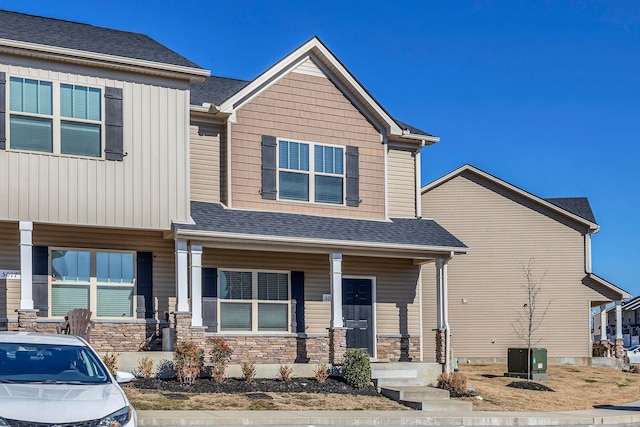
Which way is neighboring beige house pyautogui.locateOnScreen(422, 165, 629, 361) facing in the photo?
to the viewer's right

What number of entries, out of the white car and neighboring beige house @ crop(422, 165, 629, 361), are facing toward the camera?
1

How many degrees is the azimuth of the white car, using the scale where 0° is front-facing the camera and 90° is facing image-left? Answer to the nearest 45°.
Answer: approximately 0°

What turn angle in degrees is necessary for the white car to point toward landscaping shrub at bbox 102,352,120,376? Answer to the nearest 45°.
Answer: approximately 180°

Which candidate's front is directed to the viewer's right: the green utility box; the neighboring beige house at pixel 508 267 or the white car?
the neighboring beige house

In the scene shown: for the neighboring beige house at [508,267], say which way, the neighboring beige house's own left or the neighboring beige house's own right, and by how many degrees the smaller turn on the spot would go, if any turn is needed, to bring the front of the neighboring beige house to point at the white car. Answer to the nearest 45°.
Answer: approximately 90° to the neighboring beige house's own right

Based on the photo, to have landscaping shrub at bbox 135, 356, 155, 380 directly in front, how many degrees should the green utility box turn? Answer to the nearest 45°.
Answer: approximately 45° to its right

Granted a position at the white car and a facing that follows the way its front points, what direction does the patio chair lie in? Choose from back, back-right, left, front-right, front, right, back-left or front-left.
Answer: back
